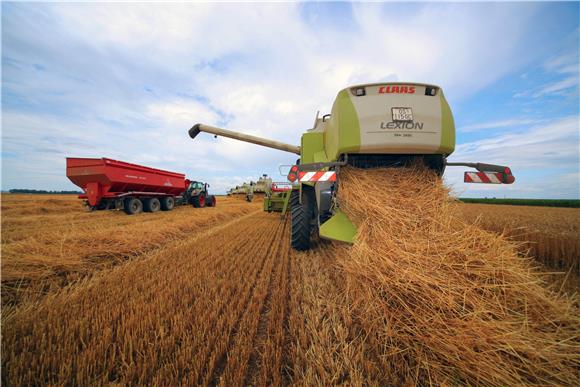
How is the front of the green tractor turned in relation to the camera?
facing away from the viewer and to the right of the viewer

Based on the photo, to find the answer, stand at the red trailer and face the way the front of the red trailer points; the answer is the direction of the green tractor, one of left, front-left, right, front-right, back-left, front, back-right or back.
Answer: front

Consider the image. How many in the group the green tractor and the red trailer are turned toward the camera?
0

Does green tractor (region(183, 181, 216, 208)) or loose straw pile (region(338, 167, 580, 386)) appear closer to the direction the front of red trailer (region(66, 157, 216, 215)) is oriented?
the green tractor

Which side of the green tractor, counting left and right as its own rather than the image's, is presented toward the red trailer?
back

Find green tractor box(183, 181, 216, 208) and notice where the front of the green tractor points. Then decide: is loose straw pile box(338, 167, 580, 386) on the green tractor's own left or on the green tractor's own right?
on the green tractor's own right

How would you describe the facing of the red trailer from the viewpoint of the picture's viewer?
facing away from the viewer and to the right of the viewer
